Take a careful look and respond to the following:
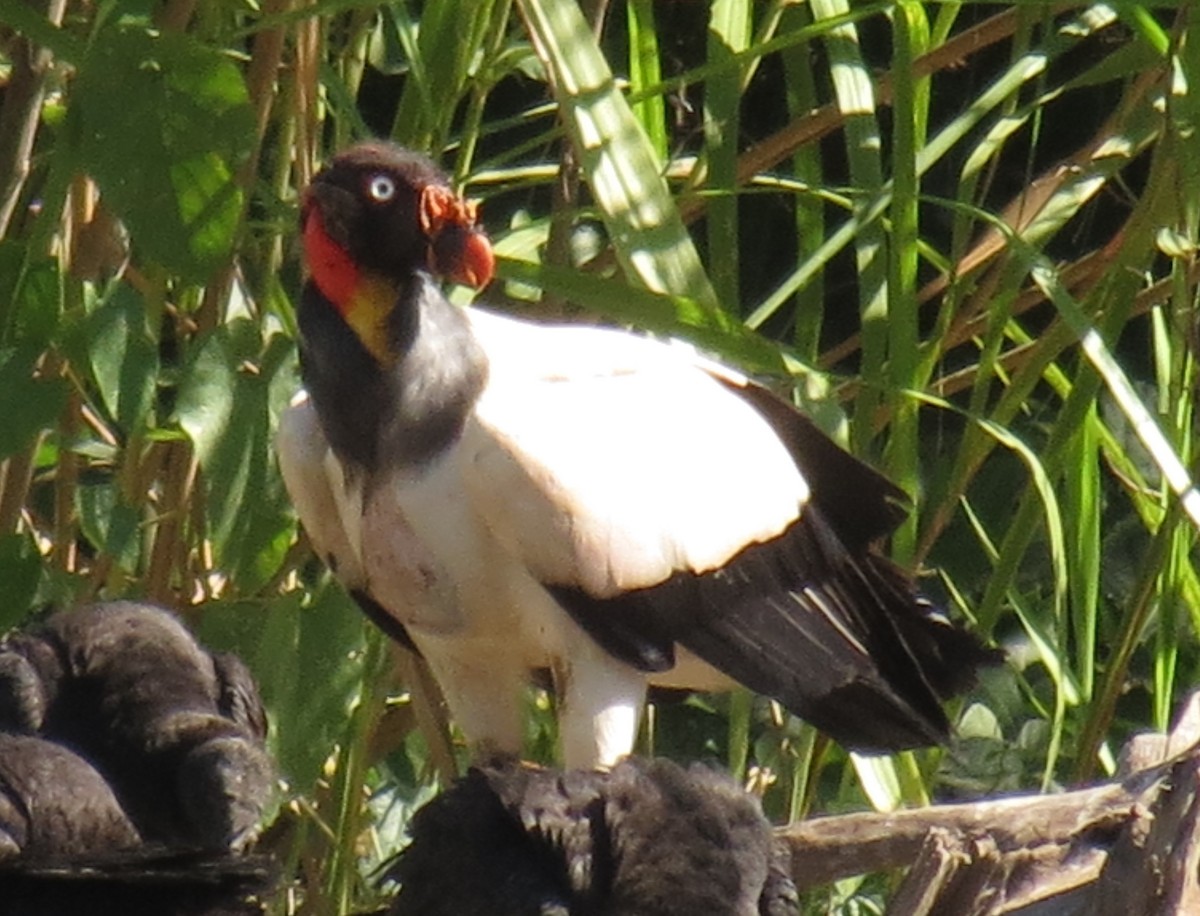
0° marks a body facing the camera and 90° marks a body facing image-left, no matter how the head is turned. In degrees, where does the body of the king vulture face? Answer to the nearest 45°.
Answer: approximately 45°
